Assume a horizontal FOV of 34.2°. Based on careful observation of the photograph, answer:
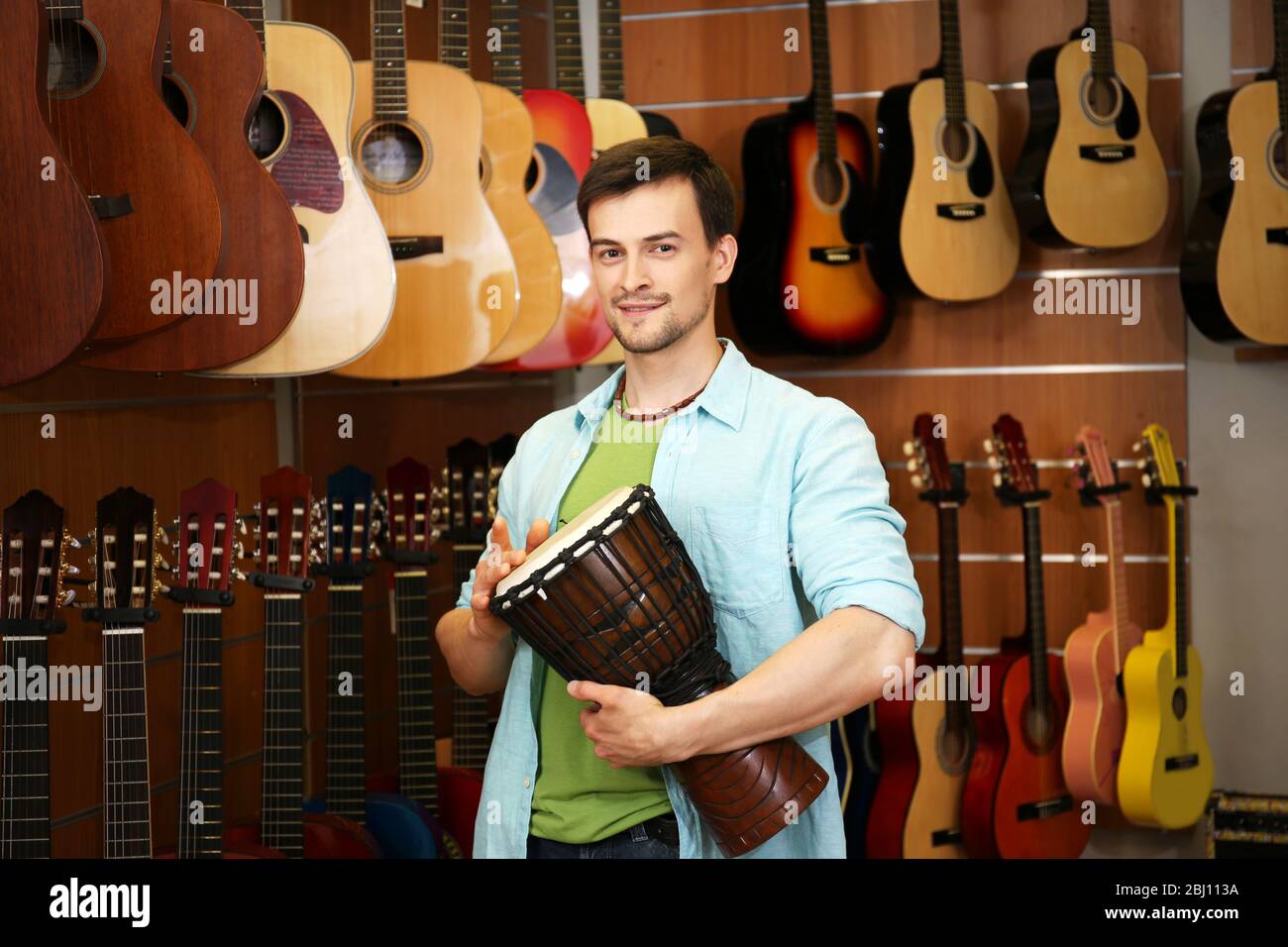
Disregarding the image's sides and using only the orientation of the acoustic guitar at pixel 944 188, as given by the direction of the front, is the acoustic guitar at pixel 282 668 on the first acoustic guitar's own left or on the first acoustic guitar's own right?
on the first acoustic guitar's own right

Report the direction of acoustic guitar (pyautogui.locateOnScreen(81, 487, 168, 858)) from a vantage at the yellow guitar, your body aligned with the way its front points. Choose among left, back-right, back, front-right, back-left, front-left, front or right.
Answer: right

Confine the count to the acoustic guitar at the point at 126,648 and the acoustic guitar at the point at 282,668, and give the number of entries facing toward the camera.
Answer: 2

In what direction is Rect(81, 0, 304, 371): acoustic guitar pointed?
toward the camera

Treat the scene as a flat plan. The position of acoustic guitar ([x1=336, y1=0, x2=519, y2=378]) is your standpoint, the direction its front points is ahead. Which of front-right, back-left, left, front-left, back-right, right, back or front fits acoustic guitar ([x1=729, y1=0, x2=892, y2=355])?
back-left

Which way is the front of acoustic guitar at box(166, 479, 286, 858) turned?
toward the camera

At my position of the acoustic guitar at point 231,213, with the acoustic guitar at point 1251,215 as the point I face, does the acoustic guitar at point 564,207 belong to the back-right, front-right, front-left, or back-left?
front-left

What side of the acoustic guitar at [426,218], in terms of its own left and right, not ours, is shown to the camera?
front

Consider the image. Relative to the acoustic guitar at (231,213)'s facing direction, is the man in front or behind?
in front

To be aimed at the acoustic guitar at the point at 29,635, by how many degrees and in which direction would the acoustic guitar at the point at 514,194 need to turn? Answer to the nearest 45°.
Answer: approximately 45° to its right

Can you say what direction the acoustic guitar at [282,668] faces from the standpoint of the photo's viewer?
facing the viewer
